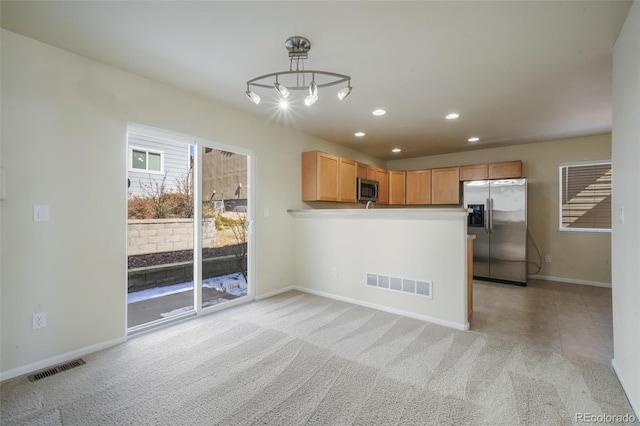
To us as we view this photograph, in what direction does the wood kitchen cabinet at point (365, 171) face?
facing the viewer and to the right of the viewer

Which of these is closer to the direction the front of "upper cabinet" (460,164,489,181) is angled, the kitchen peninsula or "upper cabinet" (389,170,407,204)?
the kitchen peninsula

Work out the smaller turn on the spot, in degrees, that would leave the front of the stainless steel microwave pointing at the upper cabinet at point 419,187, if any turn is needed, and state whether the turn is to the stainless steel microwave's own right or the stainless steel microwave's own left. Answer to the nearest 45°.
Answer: approximately 90° to the stainless steel microwave's own left

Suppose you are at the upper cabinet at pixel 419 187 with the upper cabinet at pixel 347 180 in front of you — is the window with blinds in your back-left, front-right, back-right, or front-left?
back-left

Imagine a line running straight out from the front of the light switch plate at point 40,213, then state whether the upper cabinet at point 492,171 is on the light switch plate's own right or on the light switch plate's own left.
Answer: on the light switch plate's own left

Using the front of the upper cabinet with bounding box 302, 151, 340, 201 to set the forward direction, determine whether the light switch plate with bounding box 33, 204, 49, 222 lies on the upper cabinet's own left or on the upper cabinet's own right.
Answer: on the upper cabinet's own right

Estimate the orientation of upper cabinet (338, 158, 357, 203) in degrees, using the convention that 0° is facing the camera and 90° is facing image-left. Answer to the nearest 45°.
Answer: approximately 315°

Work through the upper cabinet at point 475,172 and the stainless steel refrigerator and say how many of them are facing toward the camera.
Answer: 2

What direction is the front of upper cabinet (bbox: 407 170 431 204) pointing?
toward the camera

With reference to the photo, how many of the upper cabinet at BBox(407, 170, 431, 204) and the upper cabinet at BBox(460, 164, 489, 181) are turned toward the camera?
2

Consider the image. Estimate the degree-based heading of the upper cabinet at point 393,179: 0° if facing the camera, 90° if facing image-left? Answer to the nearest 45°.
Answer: approximately 0°

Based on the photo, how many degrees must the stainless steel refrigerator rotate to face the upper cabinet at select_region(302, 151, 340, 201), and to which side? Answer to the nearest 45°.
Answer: approximately 45° to its right

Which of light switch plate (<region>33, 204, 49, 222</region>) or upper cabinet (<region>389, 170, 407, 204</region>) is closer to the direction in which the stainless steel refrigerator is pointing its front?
the light switch plate

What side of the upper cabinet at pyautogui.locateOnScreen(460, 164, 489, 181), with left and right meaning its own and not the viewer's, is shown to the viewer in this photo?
front

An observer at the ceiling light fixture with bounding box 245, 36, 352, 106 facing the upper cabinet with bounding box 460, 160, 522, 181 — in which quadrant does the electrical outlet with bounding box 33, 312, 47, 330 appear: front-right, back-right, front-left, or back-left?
back-left

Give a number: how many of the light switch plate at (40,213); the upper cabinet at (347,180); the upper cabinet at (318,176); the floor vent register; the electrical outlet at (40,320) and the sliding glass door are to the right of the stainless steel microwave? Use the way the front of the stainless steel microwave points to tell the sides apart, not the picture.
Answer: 6
